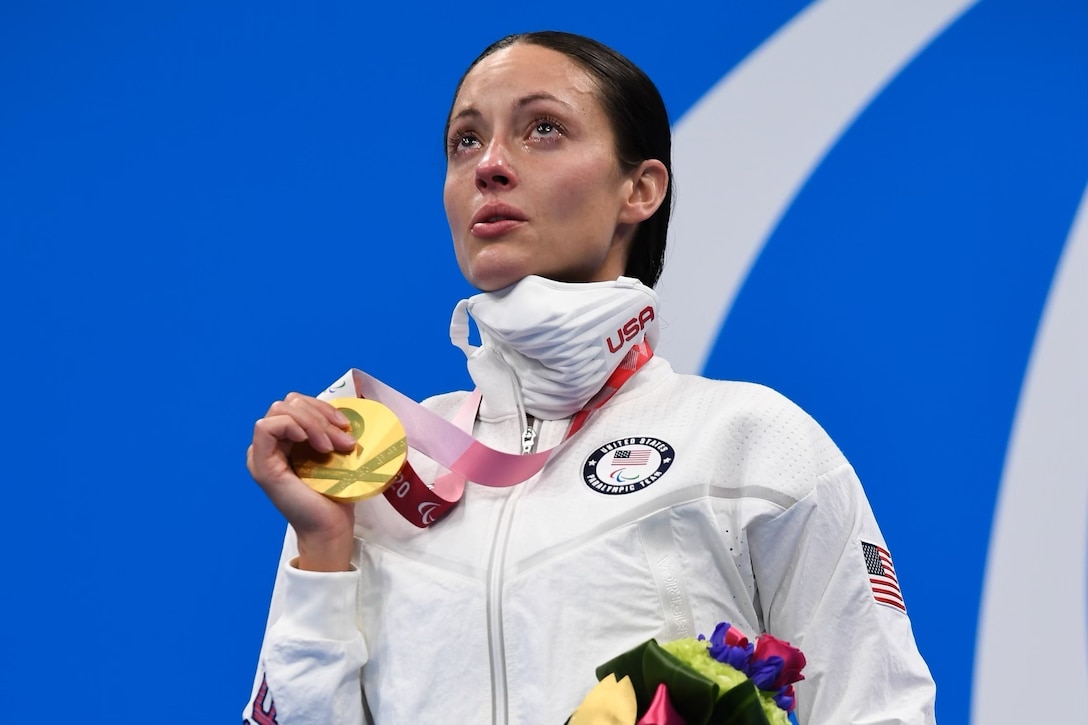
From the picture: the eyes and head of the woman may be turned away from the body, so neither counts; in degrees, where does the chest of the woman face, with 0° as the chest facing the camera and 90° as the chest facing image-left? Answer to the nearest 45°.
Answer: approximately 45°
